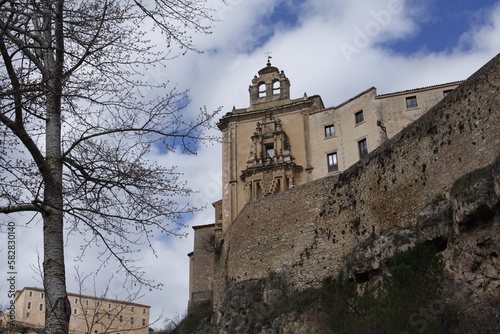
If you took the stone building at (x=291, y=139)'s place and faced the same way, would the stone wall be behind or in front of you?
in front

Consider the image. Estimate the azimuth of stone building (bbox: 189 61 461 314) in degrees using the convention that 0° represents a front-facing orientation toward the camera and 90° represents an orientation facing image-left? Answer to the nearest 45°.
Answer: approximately 0°
